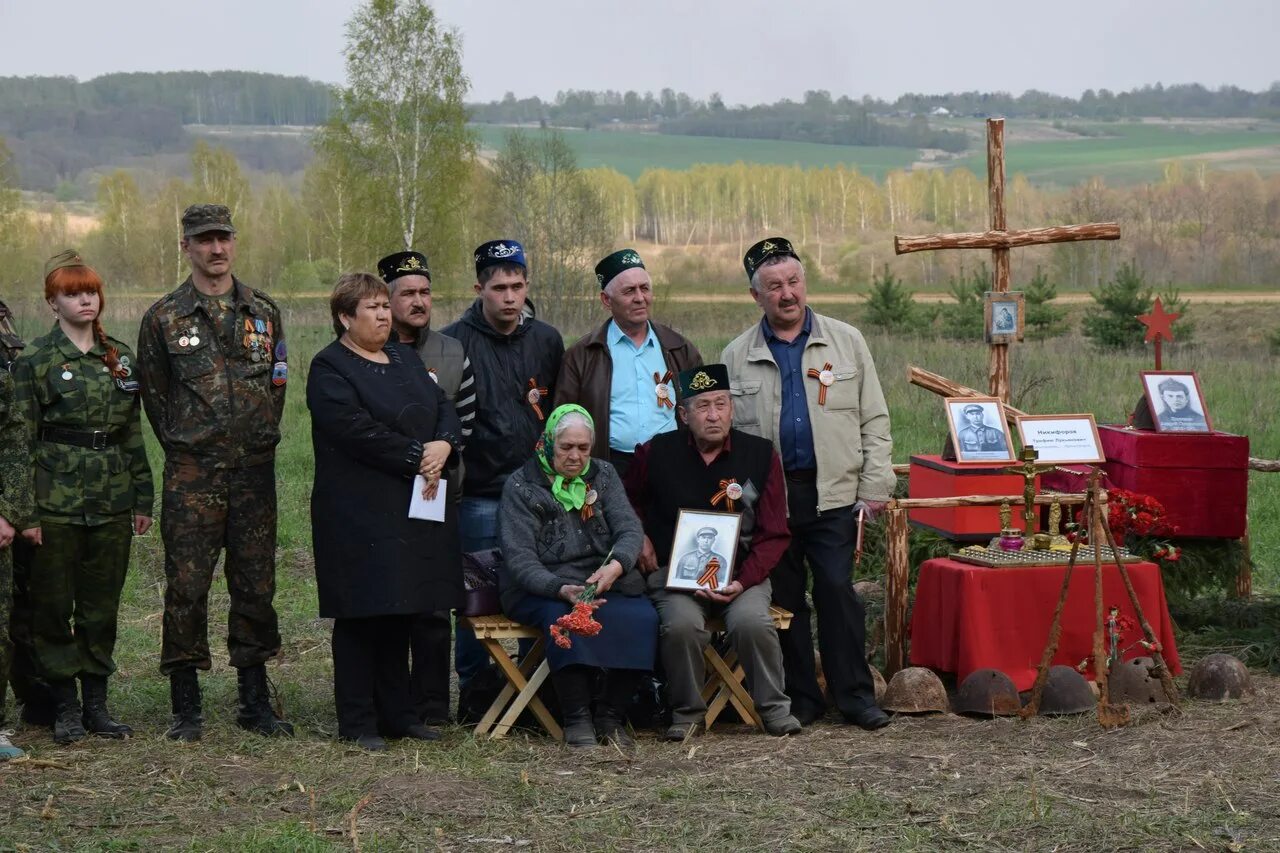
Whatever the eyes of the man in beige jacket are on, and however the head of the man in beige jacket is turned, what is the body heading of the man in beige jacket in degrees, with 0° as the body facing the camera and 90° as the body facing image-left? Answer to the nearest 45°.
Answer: approximately 0°

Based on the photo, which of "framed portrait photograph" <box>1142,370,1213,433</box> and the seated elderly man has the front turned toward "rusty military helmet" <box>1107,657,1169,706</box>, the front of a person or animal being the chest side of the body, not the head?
the framed portrait photograph

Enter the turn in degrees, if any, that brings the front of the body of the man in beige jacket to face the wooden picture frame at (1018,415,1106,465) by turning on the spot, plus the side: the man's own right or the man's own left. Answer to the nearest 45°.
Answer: approximately 135° to the man's own left

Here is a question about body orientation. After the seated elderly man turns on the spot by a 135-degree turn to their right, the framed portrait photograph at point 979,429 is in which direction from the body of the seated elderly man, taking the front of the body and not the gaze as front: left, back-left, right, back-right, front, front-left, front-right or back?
right

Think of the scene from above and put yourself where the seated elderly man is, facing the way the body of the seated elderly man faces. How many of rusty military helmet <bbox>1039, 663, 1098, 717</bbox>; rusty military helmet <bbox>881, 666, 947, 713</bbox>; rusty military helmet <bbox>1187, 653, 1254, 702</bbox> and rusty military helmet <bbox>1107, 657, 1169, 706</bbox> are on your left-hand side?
4

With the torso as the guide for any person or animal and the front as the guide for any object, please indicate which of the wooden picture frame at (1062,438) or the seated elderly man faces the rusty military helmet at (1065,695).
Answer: the wooden picture frame

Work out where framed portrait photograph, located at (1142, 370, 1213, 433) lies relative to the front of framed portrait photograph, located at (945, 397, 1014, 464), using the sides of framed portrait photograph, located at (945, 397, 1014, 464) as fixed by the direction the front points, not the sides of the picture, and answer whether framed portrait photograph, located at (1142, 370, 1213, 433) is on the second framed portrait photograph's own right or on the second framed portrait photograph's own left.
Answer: on the second framed portrait photograph's own left

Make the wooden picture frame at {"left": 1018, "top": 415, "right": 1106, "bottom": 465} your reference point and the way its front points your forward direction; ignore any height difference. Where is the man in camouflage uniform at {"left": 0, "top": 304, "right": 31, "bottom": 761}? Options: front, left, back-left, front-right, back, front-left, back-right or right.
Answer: front-right
